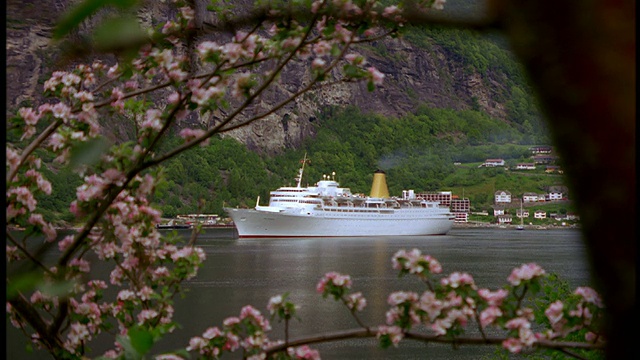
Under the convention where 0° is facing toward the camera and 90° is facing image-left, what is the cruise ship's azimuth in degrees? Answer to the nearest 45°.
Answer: approximately 45°
